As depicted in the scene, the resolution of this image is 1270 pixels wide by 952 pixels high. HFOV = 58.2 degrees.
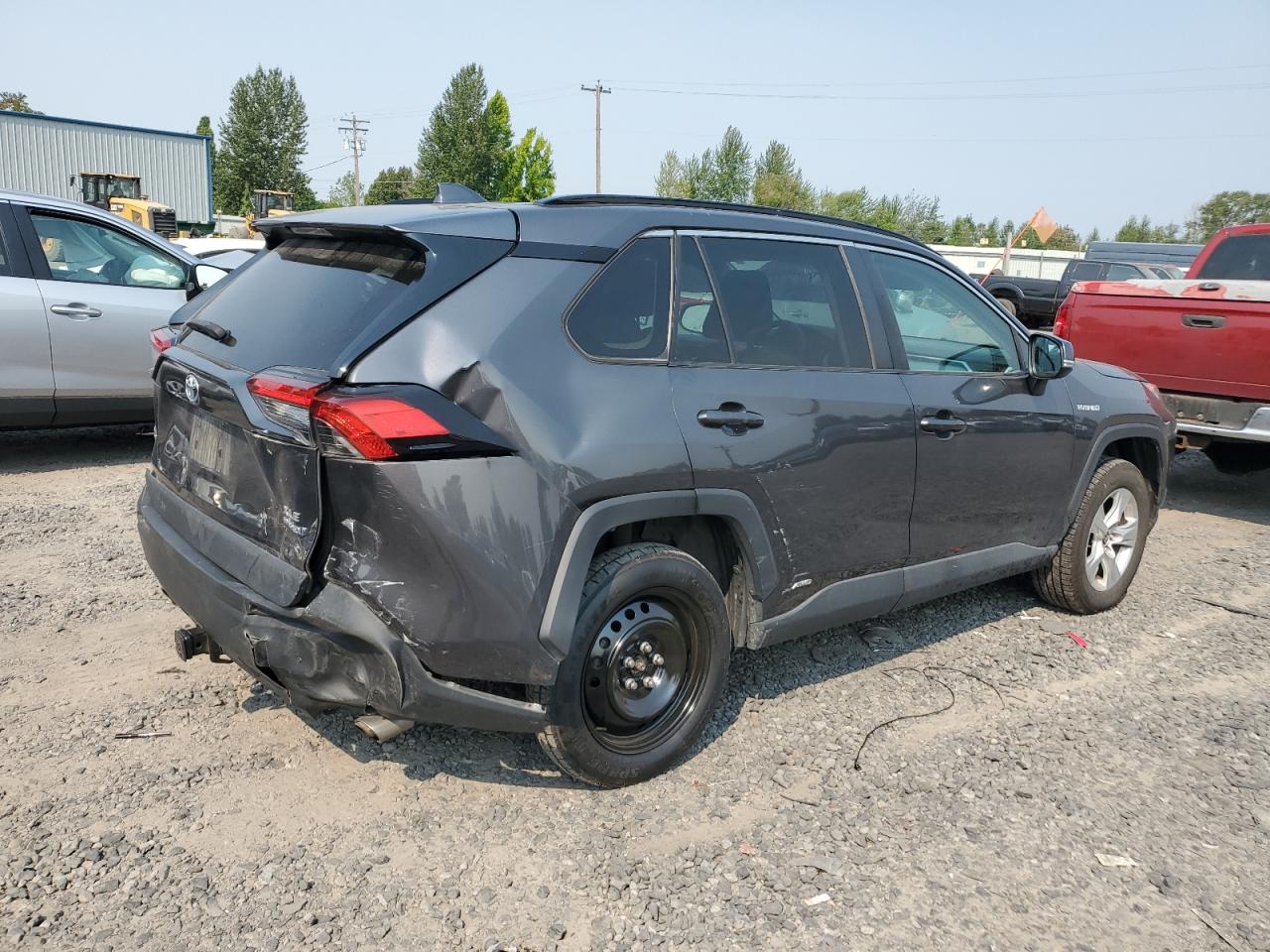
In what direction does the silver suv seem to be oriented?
to the viewer's right

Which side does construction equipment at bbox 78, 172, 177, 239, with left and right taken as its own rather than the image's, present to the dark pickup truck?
back

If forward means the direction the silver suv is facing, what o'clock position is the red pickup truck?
The red pickup truck is roughly at 1 o'clock from the silver suv.

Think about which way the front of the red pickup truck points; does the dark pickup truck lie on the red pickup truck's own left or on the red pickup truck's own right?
on the red pickup truck's own left

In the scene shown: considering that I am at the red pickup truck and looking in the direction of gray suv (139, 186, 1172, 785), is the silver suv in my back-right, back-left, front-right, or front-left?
front-right

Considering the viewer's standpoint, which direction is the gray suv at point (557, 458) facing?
facing away from the viewer and to the right of the viewer

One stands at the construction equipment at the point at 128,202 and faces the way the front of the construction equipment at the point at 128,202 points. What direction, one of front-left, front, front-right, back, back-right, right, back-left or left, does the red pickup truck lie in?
back-left

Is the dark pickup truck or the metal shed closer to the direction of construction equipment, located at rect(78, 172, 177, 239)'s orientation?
the metal shed

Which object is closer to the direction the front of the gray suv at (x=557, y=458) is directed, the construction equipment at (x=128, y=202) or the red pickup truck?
the red pickup truck

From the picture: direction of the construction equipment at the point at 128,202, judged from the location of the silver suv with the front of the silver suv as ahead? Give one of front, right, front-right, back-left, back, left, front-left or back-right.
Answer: left

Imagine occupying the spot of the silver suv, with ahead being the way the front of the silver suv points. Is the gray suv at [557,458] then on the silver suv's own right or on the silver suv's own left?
on the silver suv's own right

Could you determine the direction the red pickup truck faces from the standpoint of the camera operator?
facing away from the viewer and to the right of the viewer

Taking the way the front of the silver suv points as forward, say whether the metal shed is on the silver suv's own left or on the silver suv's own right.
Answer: on the silver suv's own left

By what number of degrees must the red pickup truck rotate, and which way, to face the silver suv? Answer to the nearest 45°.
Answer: approximately 180°
